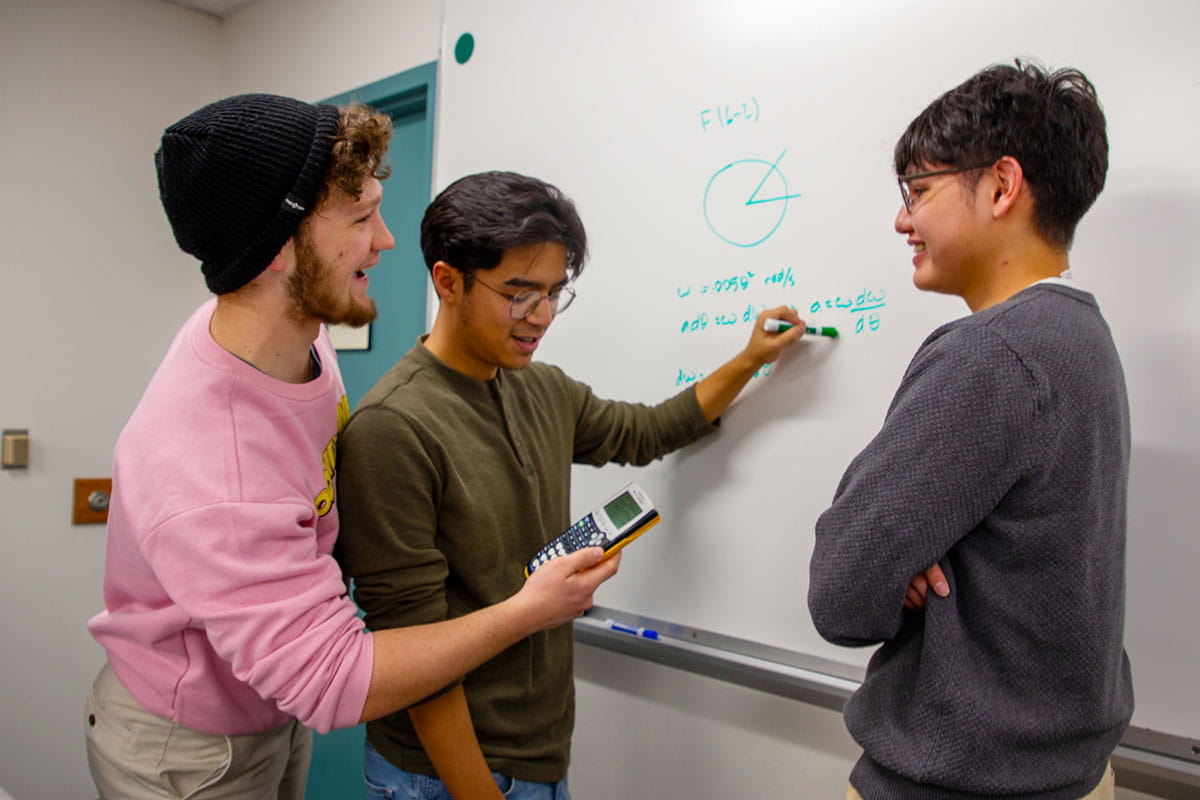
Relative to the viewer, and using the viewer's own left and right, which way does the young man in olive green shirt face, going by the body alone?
facing the viewer and to the right of the viewer

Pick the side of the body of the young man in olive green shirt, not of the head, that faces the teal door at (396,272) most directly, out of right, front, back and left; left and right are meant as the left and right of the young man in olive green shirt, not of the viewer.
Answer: back

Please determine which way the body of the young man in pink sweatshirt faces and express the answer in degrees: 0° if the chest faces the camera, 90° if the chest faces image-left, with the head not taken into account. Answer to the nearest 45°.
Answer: approximately 270°

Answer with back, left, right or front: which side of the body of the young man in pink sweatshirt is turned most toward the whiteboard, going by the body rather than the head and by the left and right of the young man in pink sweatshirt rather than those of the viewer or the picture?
front

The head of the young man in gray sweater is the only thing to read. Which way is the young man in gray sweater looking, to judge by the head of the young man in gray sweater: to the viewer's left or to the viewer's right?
to the viewer's left

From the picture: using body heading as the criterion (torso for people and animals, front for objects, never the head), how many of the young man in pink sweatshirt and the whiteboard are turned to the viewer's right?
1

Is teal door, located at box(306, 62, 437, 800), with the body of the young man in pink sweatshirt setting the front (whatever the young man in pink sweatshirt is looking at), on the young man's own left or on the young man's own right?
on the young man's own left

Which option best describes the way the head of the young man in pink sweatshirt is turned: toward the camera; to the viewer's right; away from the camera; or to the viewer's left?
to the viewer's right

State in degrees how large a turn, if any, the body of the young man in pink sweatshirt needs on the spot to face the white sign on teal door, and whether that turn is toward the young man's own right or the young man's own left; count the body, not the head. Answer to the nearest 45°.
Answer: approximately 90° to the young man's own left

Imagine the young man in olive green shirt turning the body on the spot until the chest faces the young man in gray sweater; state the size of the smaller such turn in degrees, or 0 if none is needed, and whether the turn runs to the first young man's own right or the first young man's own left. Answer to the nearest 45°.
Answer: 0° — they already face them

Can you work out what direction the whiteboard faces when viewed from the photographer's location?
facing the viewer and to the left of the viewer
